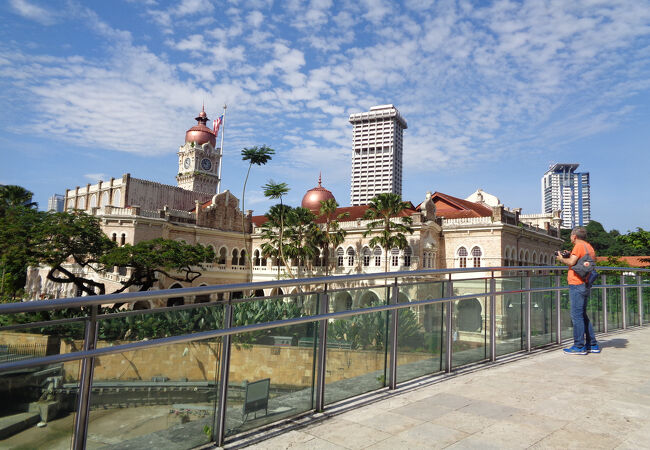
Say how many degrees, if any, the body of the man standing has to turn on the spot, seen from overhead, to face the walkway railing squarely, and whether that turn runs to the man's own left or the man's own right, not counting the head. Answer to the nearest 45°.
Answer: approximately 45° to the man's own left

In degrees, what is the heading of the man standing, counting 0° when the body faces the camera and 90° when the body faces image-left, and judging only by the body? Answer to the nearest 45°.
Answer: approximately 90°

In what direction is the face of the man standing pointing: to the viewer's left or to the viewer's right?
to the viewer's left

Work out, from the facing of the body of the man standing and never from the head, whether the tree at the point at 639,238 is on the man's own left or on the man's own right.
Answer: on the man's own right

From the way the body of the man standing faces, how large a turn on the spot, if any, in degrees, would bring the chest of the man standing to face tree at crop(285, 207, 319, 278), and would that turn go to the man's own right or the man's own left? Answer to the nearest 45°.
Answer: approximately 45° to the man's own right

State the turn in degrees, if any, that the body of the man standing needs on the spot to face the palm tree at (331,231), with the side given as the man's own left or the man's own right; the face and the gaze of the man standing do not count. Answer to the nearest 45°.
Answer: approximately 45° to the man's own right
